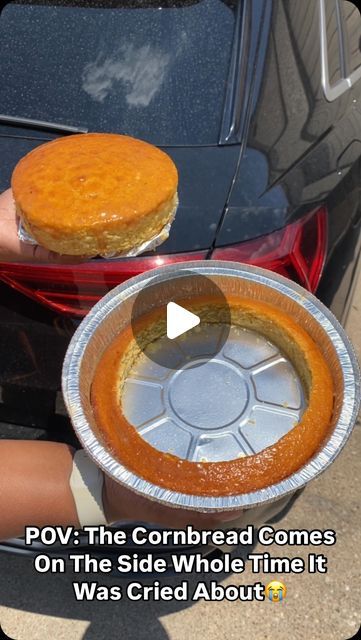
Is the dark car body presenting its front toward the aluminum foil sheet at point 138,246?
no

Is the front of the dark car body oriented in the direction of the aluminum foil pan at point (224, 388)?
no

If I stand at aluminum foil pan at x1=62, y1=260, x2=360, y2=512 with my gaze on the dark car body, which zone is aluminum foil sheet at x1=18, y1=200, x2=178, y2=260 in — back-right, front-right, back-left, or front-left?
front-left

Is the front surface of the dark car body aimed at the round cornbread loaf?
no

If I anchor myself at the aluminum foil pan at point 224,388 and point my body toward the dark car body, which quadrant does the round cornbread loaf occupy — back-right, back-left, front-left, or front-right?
front-left

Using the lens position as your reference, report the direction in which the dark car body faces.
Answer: facing away from the viewer and to the right of the viewer
